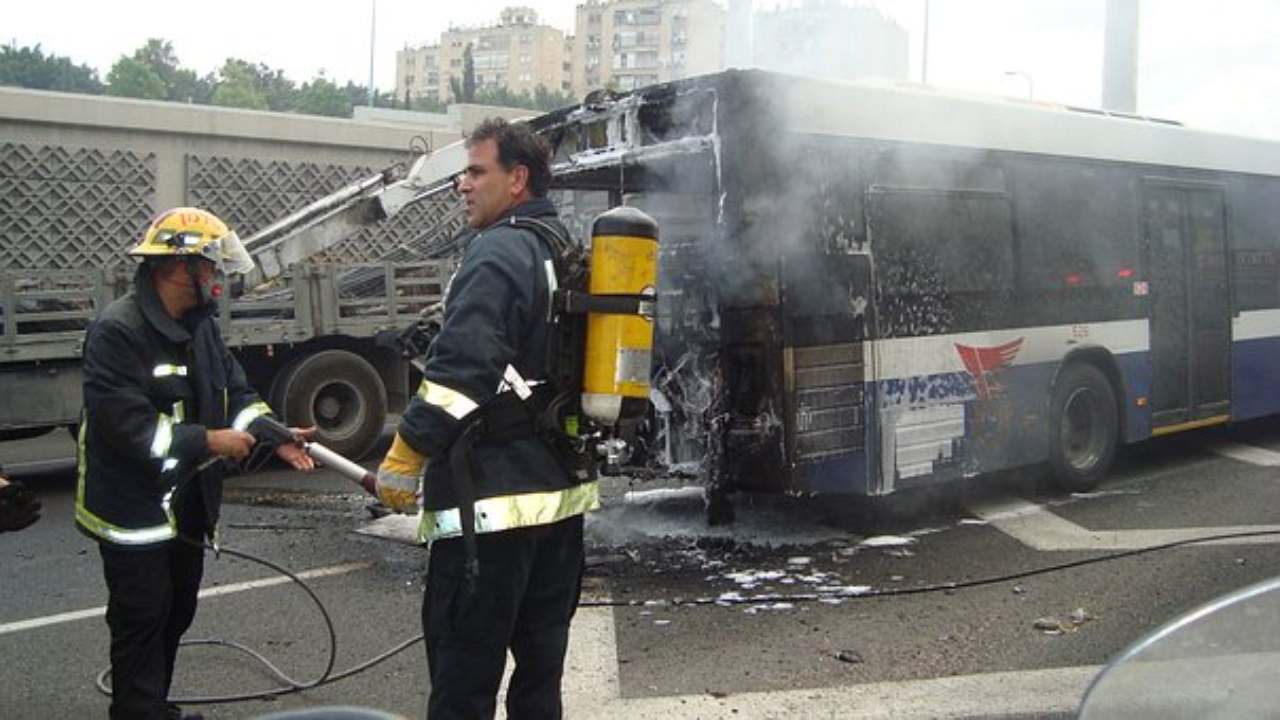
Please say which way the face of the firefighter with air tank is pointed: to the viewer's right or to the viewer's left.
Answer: to the viewer's left

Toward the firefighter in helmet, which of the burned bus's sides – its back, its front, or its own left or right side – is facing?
back

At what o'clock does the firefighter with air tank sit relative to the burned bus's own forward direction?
The firefighter with air tank is roughly at 5 o'clock from the burned bus.

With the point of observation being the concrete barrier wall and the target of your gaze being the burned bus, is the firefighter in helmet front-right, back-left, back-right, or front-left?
front-right

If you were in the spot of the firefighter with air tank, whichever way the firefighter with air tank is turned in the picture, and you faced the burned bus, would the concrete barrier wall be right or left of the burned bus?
left

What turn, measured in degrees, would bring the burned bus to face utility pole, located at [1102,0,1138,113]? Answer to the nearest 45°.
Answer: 0° — it already faces it

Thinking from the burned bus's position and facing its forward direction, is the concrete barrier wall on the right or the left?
on its left

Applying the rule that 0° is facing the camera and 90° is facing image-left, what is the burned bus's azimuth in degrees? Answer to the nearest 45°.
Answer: approximately 225°

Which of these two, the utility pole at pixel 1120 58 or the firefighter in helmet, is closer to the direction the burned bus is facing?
the utility pole

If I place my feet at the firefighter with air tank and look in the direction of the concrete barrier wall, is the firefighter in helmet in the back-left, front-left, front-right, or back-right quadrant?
front-left
